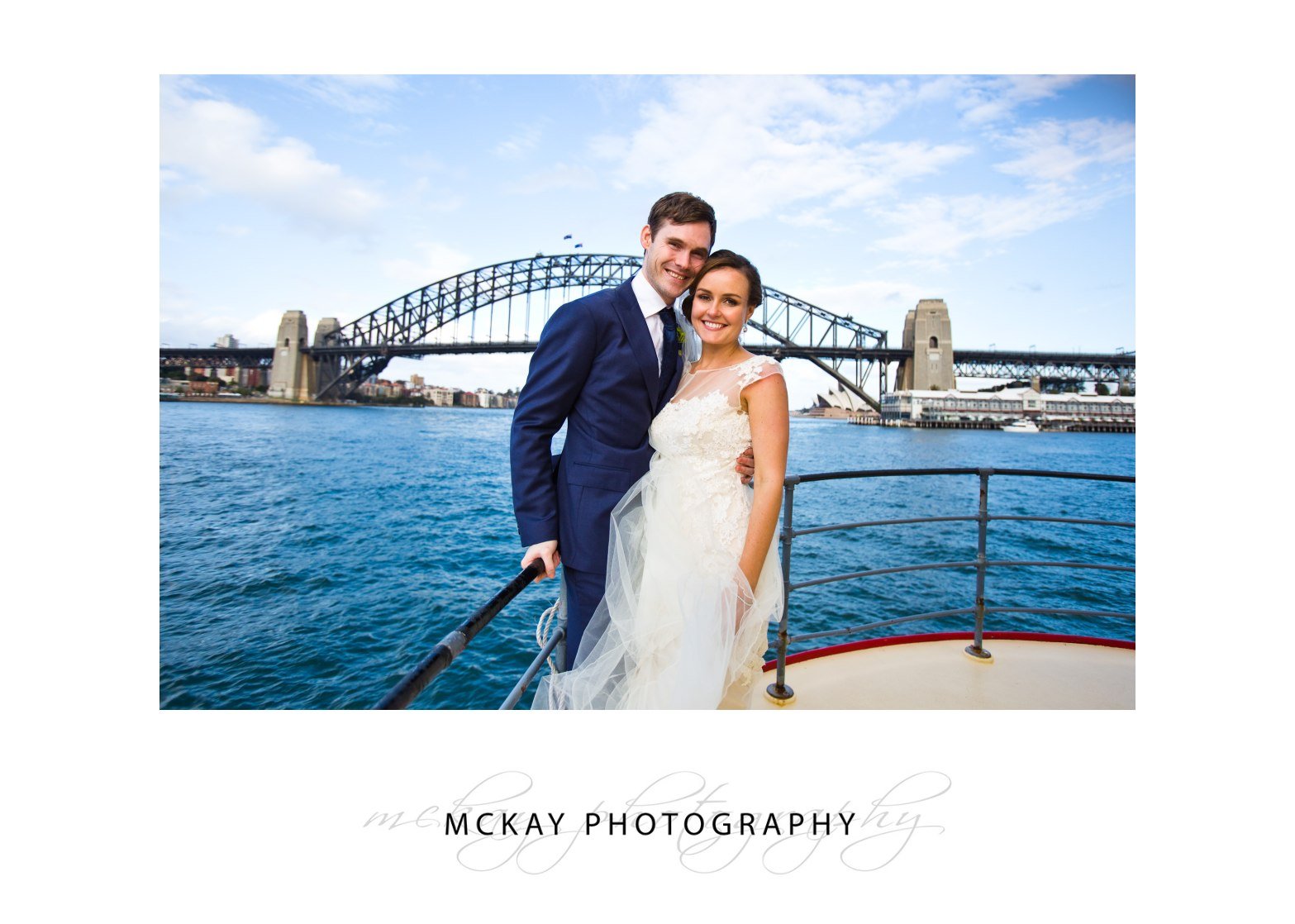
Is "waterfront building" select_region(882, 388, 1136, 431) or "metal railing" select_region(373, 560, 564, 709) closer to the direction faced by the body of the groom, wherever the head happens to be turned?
the metal railing

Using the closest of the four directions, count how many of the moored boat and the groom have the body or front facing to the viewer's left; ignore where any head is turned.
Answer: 1

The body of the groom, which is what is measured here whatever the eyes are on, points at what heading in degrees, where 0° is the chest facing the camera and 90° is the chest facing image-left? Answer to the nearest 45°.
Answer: approximately 315°

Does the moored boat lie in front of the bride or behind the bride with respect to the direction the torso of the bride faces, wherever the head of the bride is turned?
behind

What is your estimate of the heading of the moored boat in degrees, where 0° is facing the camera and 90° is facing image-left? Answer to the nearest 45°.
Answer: approximately 90°

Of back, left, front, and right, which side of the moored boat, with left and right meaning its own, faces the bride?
left
